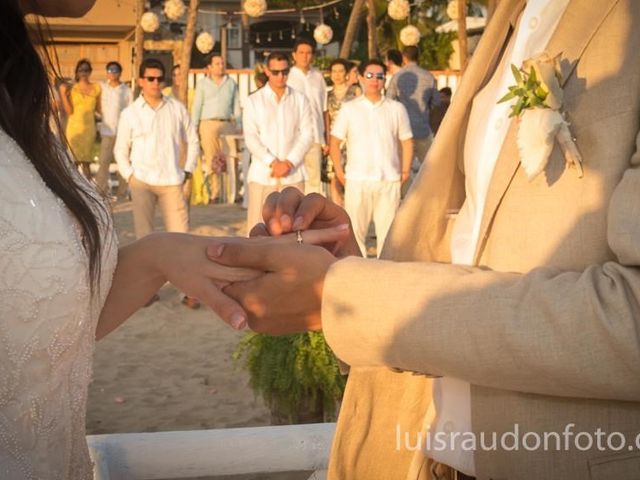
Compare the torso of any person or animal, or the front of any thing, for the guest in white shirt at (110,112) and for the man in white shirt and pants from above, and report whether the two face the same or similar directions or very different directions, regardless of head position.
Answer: same or similar directions

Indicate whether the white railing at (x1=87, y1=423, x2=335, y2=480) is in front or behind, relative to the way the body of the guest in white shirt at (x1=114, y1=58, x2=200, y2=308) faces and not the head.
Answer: in front

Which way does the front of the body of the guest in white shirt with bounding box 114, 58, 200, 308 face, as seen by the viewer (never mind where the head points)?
toward the camera

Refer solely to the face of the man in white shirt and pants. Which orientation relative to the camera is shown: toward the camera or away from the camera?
toward the camera

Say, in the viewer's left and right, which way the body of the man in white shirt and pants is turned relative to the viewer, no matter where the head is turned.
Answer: facing the viewer

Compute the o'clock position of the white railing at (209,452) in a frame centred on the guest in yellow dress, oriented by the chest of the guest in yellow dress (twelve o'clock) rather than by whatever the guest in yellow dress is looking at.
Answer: The white railing is roughly at 12 o'clock from the guest in yellow dress.

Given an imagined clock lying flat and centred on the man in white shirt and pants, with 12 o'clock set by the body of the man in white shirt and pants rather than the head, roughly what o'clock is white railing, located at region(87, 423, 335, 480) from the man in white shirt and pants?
The white railing is roughly at 12 o'clock from the man in white shirt and pants.

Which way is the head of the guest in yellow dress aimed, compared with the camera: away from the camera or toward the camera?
toward the camera

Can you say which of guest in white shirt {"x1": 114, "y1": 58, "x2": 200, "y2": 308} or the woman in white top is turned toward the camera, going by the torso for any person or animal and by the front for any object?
the guest in white shirt

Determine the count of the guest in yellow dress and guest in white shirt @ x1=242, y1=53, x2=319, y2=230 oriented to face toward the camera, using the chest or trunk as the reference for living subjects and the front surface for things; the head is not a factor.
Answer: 2

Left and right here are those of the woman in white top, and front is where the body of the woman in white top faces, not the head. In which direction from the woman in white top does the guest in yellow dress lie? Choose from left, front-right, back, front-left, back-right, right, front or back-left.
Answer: left

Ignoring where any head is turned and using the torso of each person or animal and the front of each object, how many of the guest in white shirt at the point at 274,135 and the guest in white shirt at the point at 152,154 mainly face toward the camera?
2

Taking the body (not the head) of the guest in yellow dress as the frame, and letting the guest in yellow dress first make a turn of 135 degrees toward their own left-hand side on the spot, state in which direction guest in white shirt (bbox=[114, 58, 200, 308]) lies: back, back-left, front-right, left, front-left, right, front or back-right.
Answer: back-right

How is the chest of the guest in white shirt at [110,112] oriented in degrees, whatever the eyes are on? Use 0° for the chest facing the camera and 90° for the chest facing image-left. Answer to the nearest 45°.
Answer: approximately 0°

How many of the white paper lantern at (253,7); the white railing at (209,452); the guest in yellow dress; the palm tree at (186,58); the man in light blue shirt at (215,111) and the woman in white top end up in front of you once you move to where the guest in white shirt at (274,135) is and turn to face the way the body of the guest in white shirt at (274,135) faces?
2

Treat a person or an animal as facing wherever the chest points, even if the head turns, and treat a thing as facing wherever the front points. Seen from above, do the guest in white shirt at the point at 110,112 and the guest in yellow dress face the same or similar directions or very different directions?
same or similar directions

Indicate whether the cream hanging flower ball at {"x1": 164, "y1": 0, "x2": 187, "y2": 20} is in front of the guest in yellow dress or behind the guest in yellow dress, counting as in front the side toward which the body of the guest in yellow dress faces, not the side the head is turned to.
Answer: behind
